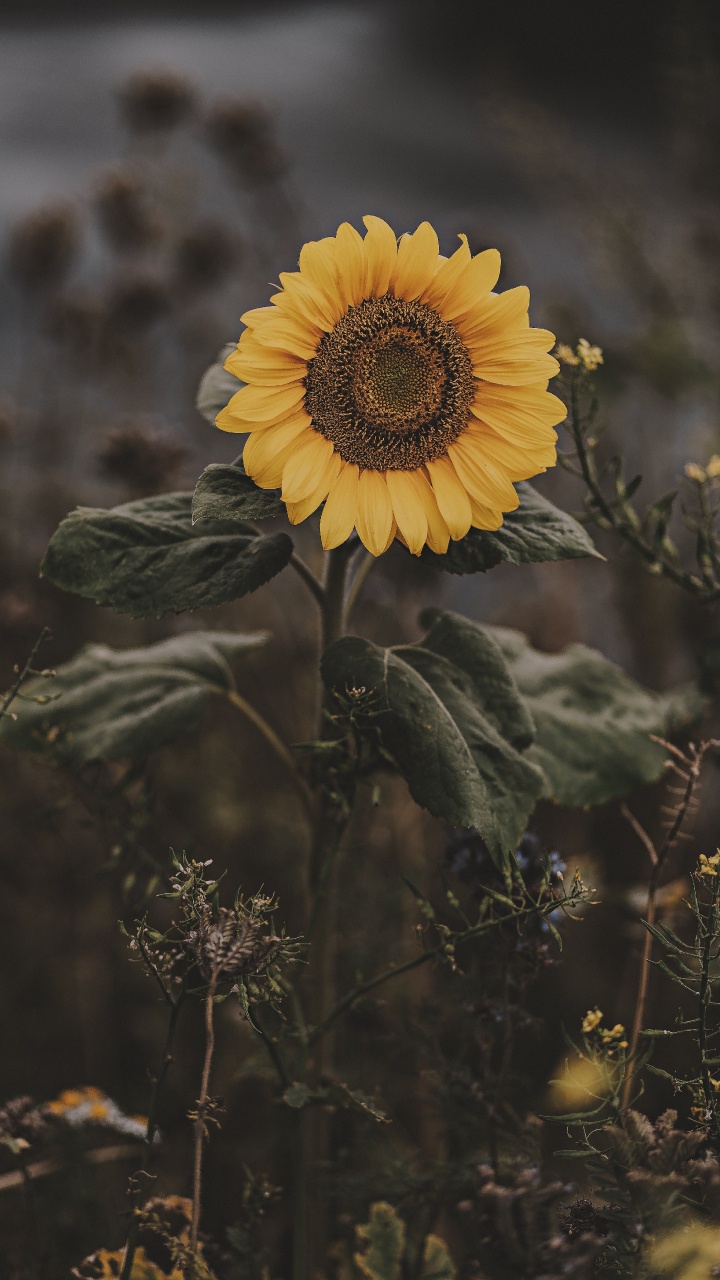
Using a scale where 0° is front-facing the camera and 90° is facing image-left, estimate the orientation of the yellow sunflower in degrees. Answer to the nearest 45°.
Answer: approximately 0°

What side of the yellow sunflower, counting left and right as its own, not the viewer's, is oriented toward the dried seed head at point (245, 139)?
back

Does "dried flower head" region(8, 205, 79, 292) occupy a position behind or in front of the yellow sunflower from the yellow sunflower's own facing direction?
behind

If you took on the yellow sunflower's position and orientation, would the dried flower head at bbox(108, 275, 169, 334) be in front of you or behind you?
behind
